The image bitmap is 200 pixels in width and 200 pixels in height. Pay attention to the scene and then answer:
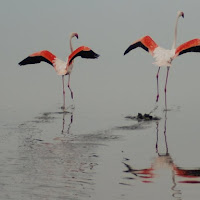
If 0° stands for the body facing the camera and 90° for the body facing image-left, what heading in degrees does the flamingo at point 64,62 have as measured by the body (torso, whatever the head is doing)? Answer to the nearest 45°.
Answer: approximately 225°
